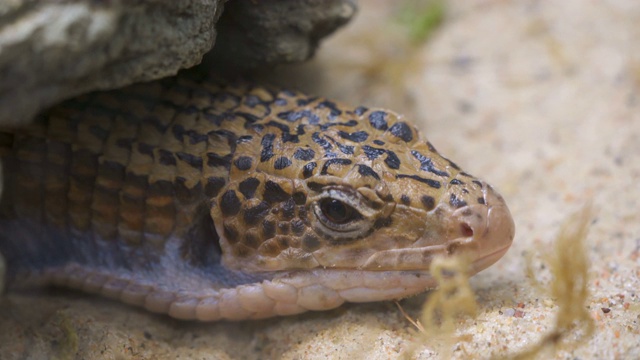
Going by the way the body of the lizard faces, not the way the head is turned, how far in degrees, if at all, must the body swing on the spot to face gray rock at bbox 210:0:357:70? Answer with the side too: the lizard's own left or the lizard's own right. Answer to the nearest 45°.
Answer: approximately 90° to the lizard's own left

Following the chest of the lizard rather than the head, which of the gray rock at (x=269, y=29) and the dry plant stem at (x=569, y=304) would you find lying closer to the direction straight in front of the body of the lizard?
the dry plant stem

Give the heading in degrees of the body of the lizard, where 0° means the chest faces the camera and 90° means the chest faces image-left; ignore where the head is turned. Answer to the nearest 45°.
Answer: approximately 270°

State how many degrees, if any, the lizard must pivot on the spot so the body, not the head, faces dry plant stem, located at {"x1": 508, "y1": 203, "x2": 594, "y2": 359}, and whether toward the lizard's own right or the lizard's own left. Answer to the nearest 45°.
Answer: approximately 45° to the lizard's own right
